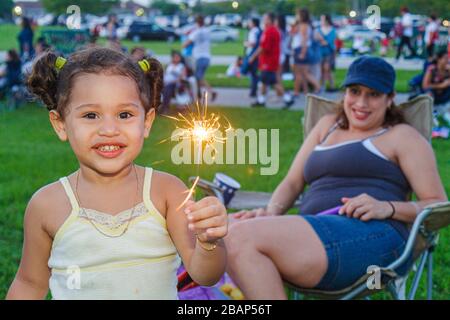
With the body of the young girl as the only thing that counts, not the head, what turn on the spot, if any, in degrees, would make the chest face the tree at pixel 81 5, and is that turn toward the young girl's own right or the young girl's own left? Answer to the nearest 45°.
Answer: approximately 180°

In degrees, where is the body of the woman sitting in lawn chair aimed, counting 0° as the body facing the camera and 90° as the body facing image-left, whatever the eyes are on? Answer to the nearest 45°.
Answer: approximately 45°

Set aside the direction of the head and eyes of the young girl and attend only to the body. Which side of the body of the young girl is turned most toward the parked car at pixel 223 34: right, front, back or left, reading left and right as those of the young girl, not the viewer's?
back

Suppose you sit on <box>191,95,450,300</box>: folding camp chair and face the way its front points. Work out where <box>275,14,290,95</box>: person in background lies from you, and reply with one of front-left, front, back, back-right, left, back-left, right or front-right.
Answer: back-right

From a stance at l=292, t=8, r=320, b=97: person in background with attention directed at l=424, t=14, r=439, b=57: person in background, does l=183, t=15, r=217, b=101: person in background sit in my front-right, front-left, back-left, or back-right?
back-left

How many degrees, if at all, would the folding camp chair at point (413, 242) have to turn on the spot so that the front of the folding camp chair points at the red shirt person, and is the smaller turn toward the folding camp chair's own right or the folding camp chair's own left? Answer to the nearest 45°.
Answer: approximately 135° to the folding camp chair's own right
